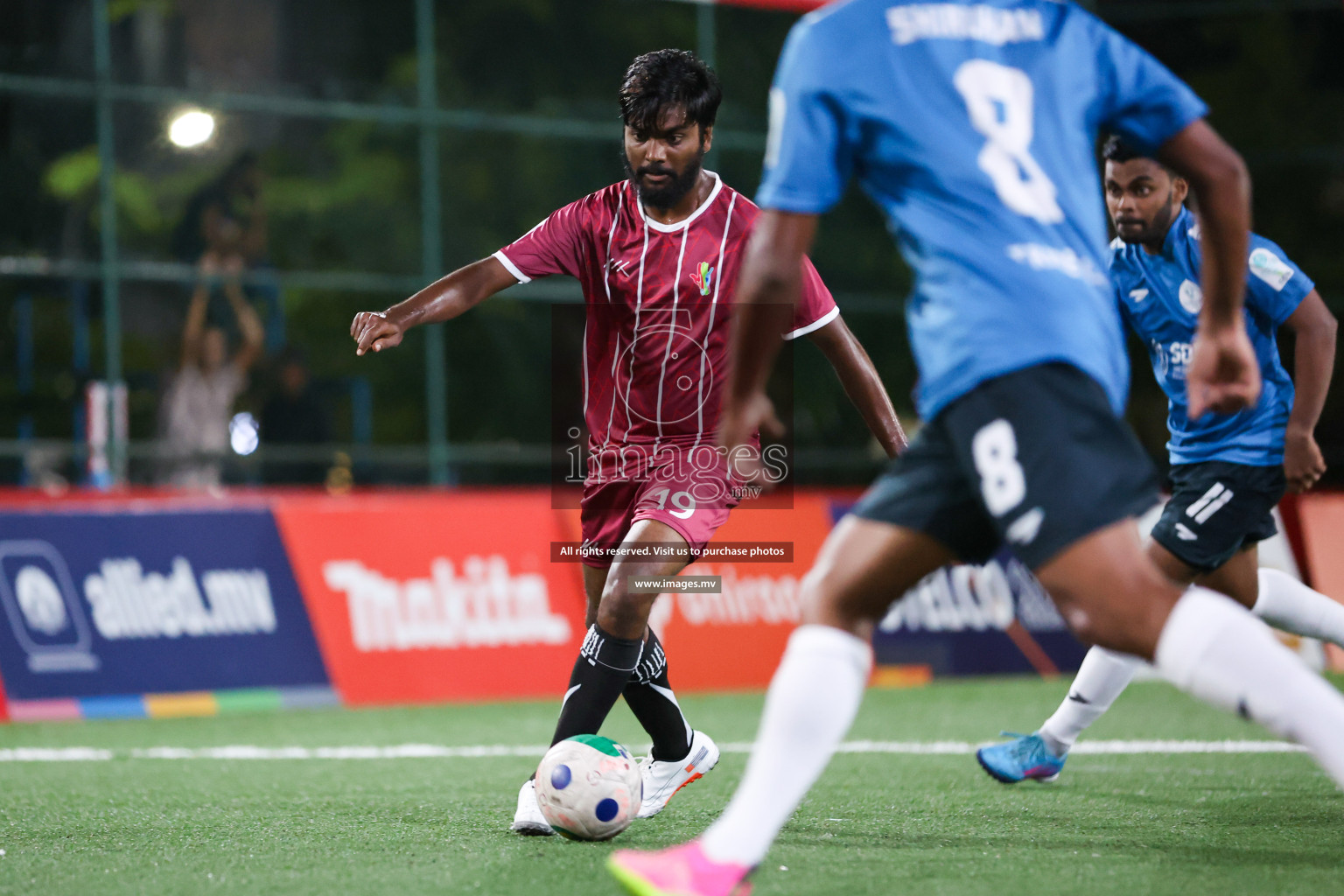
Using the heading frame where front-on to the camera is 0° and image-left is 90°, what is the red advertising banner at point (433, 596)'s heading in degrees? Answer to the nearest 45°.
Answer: approximately 0°

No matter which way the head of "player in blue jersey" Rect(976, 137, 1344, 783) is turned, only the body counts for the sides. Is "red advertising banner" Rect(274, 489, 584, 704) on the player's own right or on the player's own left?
on the player's own right

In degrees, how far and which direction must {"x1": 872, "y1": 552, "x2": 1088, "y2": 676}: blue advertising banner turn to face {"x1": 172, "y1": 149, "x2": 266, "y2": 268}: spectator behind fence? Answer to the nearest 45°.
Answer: approximately 135° to its right

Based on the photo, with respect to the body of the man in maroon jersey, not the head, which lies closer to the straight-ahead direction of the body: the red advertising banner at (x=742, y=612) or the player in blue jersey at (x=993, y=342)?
the player in blue jersey

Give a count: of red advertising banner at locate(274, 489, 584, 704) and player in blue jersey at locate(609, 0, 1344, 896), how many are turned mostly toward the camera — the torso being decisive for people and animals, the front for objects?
1

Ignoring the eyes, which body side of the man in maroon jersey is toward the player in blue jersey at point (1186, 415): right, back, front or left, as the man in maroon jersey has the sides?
left

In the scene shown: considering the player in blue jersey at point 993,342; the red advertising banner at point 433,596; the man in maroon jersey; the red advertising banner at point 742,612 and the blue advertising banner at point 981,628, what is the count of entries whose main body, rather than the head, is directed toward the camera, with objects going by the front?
4

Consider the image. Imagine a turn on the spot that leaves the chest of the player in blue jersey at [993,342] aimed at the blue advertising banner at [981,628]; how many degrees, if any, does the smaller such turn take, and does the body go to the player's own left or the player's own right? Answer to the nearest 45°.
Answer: approximately 45° to the player's own right

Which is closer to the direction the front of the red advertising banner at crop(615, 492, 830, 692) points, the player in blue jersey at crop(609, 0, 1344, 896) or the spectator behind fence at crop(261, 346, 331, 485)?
the player in blue jersey
